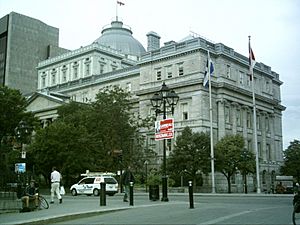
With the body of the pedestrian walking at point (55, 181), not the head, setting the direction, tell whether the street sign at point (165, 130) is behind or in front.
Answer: behind

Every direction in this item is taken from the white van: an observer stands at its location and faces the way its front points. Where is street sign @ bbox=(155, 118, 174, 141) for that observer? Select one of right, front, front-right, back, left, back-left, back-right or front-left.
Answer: back-left

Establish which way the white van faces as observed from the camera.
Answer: facing away from the viewer and to the left of the viewer

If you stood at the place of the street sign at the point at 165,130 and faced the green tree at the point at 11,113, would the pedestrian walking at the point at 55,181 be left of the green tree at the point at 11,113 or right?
left
